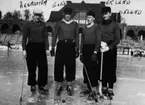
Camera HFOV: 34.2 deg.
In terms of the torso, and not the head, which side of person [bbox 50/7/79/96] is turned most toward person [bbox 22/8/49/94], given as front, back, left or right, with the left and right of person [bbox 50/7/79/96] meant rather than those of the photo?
right

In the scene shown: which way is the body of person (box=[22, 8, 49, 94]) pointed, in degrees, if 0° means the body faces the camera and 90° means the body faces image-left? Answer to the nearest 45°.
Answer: approximately 0°

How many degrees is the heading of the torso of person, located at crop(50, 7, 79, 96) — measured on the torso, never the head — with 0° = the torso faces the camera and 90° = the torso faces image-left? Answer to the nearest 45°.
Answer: approximately 0°

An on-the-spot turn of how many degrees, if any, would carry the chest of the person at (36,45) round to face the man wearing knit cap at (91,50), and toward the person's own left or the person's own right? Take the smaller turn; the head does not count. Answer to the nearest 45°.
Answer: approximately 90° to the person's own left

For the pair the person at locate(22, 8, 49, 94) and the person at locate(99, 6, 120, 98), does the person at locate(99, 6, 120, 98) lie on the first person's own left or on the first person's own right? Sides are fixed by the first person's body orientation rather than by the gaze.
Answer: on the first person's own left

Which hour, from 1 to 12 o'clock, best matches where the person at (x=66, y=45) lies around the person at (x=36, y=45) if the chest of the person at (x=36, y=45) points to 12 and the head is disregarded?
the person at (x=66, y=45) is roughly at 9 o'clock from the person at (x=36, y=45).

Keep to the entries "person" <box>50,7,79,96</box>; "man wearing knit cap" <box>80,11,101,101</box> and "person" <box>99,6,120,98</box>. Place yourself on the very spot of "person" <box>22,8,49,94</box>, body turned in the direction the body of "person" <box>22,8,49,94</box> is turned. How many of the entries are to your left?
3

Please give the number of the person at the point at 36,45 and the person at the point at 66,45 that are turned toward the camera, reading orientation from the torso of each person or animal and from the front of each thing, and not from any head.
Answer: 2

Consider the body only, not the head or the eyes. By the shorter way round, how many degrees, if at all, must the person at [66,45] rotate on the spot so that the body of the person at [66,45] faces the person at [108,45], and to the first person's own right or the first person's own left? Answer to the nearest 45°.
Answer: approximately 90° to the first person's own left
